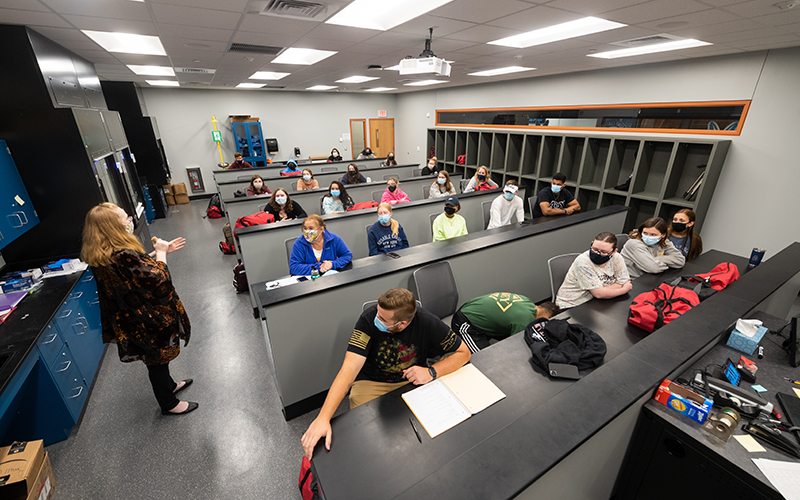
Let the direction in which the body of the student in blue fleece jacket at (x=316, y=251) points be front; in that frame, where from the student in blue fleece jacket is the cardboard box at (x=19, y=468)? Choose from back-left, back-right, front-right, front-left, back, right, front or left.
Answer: front-right

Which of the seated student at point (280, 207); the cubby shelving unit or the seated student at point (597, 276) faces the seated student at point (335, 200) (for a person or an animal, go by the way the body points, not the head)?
the cubby shelving unit

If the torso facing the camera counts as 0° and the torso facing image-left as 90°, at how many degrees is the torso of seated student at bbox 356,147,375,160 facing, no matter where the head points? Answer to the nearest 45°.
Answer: approximately 0°

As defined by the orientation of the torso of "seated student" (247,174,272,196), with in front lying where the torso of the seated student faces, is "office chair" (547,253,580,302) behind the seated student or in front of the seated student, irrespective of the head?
in front

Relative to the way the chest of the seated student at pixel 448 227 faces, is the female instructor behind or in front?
in front

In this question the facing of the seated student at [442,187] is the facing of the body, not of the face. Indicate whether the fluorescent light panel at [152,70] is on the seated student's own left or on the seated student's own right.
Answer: on the seated student's own right

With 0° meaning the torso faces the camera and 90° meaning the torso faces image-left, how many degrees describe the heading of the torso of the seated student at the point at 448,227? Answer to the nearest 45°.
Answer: approximately 0°

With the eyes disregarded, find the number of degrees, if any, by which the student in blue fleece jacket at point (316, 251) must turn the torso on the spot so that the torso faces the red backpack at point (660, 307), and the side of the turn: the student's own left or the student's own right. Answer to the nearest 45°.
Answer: approximately 45° to the student's own left

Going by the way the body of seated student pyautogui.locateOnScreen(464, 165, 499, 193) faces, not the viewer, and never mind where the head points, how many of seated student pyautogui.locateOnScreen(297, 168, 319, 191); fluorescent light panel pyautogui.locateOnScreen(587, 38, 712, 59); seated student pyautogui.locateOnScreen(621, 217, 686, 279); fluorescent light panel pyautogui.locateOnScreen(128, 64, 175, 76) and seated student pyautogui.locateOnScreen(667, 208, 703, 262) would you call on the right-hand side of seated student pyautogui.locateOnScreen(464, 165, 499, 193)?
2

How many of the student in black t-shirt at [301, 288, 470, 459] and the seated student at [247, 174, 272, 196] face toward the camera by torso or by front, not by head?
2

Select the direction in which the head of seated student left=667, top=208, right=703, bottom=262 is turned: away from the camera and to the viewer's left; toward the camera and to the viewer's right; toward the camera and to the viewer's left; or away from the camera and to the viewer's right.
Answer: toward the camera and to the viewer's left

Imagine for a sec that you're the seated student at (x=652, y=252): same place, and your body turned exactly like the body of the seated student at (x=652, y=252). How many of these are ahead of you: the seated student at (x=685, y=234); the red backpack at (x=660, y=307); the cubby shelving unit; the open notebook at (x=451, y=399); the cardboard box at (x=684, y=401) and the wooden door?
3

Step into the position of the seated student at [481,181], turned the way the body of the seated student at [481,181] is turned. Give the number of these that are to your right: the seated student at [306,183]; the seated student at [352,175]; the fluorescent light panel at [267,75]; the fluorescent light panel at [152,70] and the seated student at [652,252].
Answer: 4
